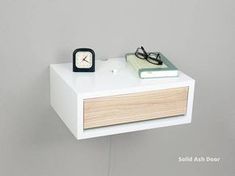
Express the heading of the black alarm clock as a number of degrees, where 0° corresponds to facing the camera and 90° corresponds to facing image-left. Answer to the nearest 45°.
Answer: approximately 0°

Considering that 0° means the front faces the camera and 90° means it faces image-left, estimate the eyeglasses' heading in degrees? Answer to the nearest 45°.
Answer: approximately 45°
